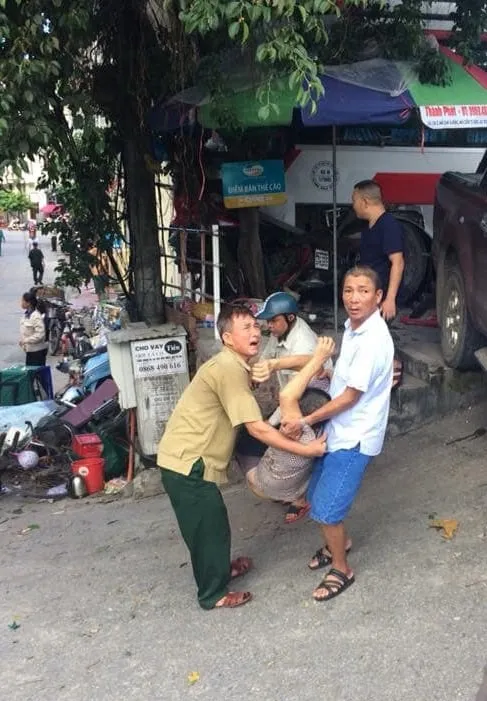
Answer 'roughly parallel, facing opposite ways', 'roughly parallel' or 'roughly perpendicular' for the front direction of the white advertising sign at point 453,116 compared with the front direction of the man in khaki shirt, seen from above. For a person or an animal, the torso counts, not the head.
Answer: roughly perpendicular

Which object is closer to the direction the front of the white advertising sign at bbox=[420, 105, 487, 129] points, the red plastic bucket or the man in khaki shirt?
the man in khaki shirt

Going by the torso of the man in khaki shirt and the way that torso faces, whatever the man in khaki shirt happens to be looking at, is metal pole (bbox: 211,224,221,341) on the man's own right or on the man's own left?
on the man's own left

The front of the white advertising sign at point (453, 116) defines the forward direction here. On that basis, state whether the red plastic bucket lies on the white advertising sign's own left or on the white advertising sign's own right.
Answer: on the white advertising sign's own right

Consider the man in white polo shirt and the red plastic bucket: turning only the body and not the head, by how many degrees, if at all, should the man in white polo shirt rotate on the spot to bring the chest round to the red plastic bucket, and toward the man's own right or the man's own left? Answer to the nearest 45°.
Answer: approximately 90° to the man's own right

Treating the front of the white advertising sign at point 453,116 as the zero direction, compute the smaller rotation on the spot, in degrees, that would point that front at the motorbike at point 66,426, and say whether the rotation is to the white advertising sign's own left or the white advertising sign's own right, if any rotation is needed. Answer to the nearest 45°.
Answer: approximately 90° to the white advertising sign's own right

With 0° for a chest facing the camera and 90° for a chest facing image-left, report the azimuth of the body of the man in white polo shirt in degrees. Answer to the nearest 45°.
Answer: approximately 45°

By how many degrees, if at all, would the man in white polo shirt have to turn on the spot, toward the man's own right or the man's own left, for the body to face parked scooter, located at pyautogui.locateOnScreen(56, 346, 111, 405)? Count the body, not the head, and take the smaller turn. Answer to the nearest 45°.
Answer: approximately 90° to the man's own right

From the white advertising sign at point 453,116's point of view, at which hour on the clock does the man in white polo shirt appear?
The man in white polo shirt is roughly at 12 o'clock from the white advertising sign.

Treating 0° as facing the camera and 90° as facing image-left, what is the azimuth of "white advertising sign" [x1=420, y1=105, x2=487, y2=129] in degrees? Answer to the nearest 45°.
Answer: approximately 0°

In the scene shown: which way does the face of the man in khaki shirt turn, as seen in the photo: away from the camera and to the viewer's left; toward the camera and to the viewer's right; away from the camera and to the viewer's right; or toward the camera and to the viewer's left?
toward the camera and to the viewer's right

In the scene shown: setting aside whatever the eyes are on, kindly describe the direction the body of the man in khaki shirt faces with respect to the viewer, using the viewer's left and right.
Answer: facing to the right of the viewer
